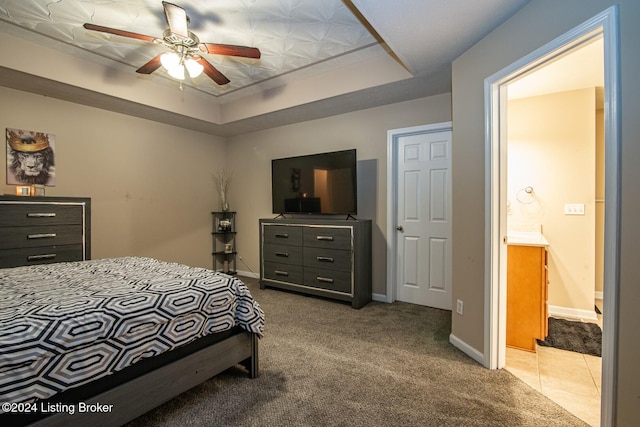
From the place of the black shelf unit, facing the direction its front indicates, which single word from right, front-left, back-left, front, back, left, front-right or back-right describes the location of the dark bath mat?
front-left

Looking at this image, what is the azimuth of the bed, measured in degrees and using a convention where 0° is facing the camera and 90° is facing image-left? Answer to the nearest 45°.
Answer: approximately 225°

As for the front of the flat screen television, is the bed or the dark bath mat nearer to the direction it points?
the bed

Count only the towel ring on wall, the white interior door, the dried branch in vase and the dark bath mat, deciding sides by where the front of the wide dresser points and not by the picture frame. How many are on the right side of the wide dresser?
1

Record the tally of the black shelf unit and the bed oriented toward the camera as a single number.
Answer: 1

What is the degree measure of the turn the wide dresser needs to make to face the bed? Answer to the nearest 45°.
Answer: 0° — it already faces it

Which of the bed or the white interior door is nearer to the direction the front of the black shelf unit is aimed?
the bed

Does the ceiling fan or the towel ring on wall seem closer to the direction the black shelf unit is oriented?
the ceiling fan

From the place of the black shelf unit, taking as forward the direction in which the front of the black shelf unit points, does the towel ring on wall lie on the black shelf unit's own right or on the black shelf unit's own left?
on the black shelf unit's own left

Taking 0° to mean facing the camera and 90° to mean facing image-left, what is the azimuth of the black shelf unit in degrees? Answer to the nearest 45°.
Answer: approximately 0°

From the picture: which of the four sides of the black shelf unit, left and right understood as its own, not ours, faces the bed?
front

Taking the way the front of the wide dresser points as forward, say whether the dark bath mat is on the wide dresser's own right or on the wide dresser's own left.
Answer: on the wide dresser's own left

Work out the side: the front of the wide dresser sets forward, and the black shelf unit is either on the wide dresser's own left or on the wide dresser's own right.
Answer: on the wide dresser's own right
